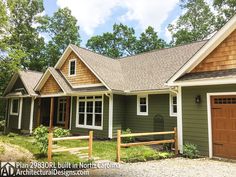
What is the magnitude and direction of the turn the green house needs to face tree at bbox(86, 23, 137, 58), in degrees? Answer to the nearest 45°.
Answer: approximately 135° to its right

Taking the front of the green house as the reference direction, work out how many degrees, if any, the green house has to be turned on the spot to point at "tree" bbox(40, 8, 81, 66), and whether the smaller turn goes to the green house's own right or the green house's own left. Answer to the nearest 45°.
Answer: approximately 90° to the green house's own right

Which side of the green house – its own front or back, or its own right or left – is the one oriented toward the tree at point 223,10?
back

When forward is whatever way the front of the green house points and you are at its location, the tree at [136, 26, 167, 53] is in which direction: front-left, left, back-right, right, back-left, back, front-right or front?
back-right

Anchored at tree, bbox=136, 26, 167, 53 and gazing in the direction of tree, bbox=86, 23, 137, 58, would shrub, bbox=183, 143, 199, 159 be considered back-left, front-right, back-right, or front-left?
back-left

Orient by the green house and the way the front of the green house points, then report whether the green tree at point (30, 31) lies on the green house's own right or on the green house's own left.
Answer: on the green house's own right

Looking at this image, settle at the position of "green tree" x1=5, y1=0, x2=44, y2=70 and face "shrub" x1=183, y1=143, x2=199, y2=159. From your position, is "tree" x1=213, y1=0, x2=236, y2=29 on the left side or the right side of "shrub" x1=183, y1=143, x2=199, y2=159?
left

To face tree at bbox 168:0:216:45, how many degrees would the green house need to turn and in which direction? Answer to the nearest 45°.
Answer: approximately 180°

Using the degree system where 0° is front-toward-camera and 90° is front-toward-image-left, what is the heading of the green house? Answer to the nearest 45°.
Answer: approximately 45°
